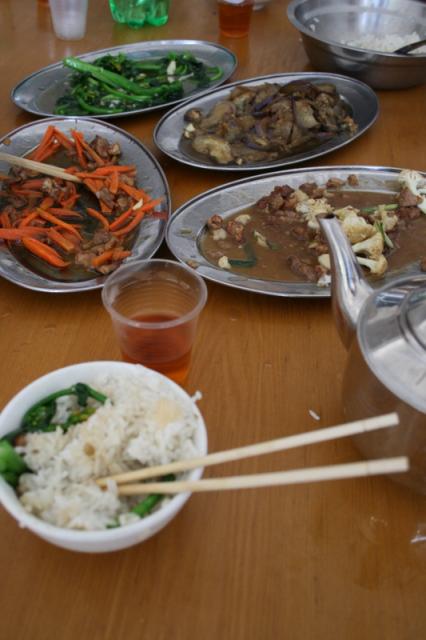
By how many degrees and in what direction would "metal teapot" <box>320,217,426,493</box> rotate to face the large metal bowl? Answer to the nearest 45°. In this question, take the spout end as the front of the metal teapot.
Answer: approximately 45° to its right

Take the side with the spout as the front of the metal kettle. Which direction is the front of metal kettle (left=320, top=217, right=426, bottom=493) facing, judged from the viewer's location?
facing away from the viewer and to the left of the viewer

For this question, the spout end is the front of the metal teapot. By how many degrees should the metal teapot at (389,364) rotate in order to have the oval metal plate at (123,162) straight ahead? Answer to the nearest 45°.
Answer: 0° — it already faces it
